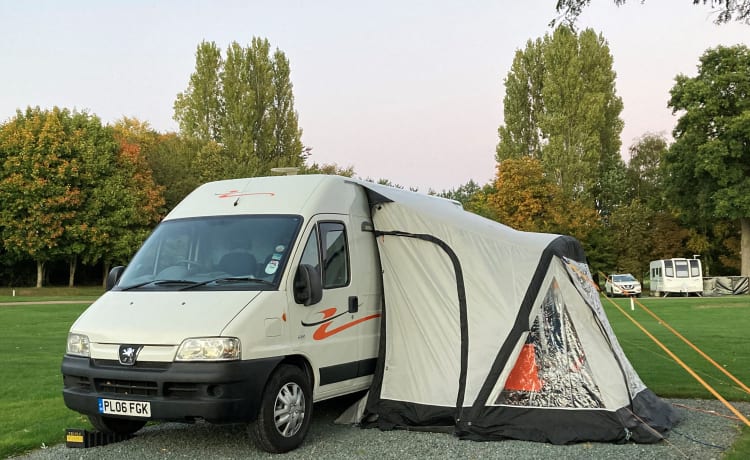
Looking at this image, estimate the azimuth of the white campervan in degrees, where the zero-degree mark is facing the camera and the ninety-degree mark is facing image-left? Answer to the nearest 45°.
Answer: approximately 45°

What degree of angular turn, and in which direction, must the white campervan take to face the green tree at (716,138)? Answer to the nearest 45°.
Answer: approximately 180°

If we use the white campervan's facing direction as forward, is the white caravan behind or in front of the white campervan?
behind

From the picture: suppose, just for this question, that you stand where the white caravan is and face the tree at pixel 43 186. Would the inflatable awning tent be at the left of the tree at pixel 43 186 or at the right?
left

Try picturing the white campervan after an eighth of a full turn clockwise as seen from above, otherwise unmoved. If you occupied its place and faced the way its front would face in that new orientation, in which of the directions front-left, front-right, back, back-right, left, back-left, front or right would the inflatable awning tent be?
back

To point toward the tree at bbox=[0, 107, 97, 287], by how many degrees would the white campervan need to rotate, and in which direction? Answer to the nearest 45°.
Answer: approximately 135° to its right
